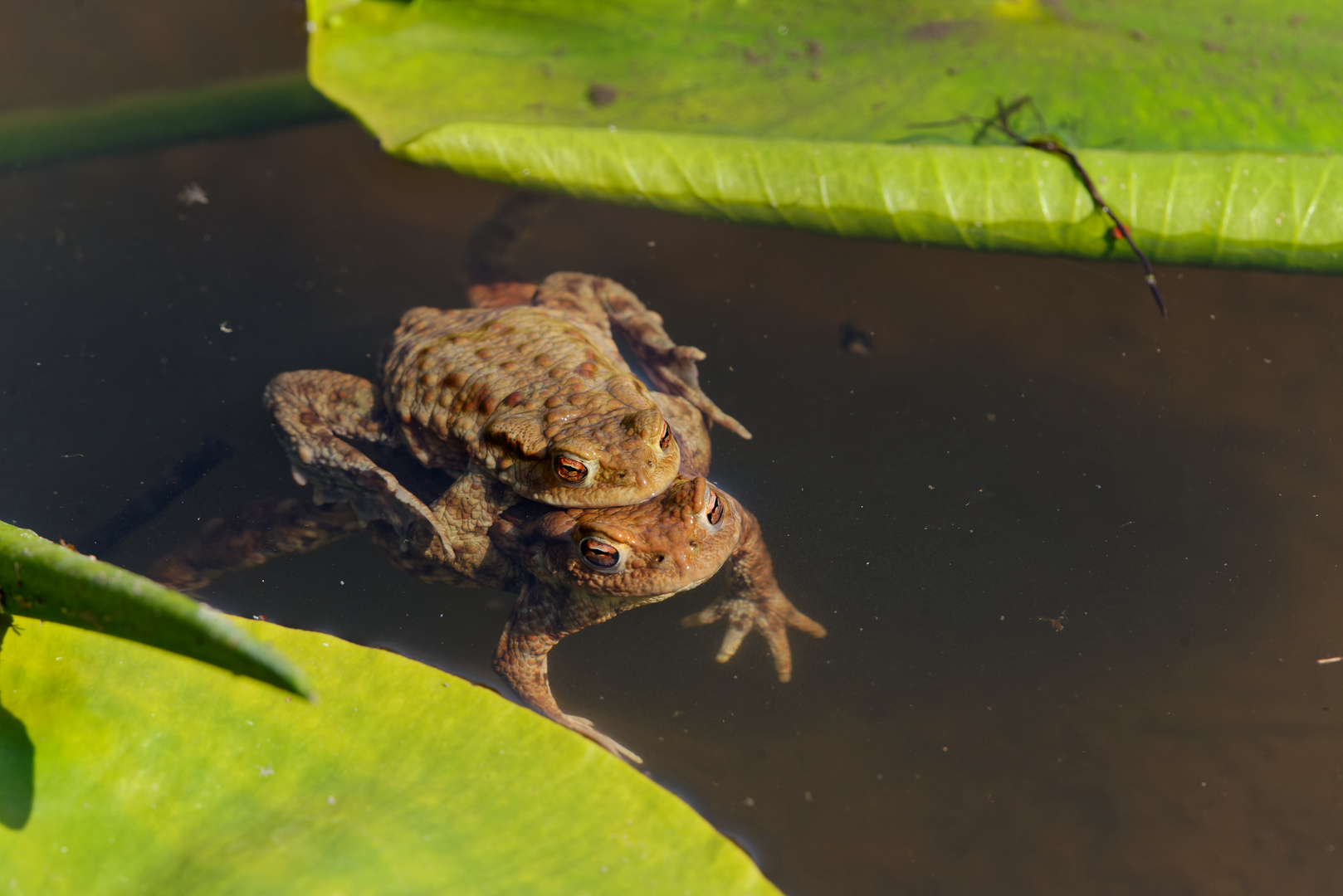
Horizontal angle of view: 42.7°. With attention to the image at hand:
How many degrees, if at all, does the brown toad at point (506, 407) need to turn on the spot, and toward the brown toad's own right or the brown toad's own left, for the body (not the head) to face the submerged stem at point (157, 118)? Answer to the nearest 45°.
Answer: approximately 180°

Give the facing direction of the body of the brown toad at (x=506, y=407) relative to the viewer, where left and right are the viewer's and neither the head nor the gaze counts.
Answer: facing the viewer and to the right of the viewer

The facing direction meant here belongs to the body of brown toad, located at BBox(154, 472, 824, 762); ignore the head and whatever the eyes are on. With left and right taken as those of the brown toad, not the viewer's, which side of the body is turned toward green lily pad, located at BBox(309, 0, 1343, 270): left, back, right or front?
left

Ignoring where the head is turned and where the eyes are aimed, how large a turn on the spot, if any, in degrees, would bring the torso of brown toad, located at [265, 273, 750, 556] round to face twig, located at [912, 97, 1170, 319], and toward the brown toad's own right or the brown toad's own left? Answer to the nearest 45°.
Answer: approximately 45° to the brown toad's own left

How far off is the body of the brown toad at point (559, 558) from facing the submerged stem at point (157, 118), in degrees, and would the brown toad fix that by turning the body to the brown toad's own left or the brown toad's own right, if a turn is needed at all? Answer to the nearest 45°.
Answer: approximately 180°

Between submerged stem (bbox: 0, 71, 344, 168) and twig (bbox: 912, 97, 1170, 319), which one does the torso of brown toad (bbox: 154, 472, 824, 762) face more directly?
the twig

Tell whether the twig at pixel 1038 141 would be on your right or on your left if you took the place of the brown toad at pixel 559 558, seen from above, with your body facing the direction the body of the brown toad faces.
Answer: on your left
